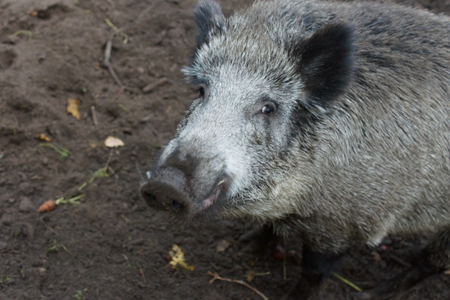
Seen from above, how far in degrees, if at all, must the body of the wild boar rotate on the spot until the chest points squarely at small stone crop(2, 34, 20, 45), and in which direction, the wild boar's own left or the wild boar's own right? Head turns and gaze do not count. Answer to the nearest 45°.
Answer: approximately 45° to the wild boar's own right

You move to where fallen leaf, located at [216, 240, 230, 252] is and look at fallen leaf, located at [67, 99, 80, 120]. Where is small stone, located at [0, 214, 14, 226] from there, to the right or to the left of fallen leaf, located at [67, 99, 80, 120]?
left

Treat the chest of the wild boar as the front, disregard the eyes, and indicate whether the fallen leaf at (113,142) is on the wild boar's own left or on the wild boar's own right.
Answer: on the wild boar's own right

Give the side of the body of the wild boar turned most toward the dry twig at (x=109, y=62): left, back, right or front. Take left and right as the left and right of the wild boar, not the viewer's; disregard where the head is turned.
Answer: right

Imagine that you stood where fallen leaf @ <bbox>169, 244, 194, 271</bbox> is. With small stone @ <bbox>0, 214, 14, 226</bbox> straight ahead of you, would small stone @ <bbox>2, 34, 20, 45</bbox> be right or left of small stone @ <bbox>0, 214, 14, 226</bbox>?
right

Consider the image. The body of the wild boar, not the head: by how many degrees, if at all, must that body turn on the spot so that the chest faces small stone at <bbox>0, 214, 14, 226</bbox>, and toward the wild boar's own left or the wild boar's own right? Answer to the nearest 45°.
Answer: approximately 45° to the wild boar's own right

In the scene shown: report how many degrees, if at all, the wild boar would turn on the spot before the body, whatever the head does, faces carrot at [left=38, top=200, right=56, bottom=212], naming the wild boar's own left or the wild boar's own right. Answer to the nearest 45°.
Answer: approximately 45° to the wild boar's own right

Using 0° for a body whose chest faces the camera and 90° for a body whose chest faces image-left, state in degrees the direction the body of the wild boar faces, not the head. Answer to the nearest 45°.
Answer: approximately 45°

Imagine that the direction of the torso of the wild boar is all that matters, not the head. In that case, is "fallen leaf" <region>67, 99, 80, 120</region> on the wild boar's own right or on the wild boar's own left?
on the wild boar's own right
